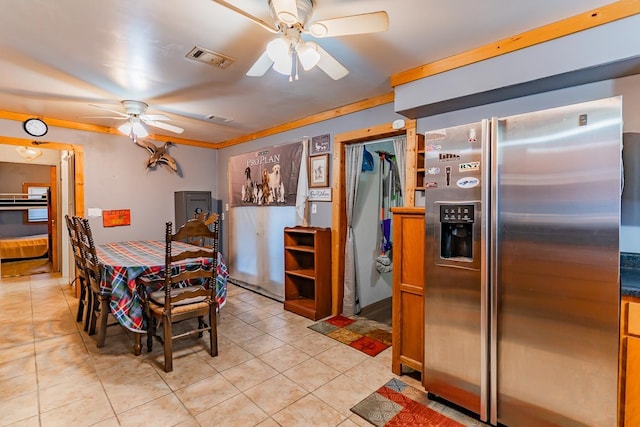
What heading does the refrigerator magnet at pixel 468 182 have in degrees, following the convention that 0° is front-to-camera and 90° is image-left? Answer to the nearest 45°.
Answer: approximately 0°

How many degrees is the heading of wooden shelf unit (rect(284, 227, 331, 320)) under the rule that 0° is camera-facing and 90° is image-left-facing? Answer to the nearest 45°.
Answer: approximately 45°

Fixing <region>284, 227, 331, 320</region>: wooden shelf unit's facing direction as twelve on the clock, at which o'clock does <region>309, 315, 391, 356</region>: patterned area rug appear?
The patterned area rug is roughly at 9 o'clock from the wooden shelf unit.

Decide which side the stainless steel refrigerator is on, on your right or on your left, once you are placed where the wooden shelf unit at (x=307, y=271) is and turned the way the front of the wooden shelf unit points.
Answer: on your left

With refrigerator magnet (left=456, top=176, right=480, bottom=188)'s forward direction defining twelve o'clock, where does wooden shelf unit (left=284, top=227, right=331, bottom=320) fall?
The wooden shelf unit is roughly at 4 o'clock from the refrigerator magnet.
